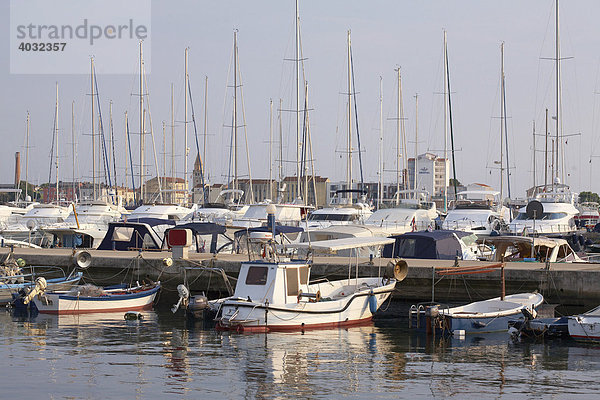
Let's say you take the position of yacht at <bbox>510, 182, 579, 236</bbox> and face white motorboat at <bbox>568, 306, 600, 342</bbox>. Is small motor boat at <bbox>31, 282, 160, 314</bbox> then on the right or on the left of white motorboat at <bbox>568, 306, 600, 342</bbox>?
right

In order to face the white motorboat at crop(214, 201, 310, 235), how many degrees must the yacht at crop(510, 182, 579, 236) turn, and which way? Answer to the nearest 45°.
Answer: approximately 45° to its right

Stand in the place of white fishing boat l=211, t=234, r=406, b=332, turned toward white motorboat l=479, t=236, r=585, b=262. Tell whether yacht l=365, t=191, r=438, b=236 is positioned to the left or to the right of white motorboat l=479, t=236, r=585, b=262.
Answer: left

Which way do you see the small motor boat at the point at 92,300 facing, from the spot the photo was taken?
facing away from the viewer and to the right of the viewer

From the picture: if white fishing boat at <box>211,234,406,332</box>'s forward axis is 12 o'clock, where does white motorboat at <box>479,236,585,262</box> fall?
The white motorboat is roughly at 12 o'clock from the white fishing boat.

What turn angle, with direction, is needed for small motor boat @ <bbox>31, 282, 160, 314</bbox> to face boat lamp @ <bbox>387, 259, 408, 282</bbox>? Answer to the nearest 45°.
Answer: approximately 45° to its right

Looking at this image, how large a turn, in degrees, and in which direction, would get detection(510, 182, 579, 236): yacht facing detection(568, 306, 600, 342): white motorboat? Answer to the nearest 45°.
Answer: approximately 45° to its left

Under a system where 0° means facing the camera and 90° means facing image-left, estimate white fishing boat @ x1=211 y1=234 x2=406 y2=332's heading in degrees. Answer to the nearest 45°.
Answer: approximately 225°

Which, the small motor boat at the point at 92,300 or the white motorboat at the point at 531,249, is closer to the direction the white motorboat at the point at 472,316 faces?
the white motorboat

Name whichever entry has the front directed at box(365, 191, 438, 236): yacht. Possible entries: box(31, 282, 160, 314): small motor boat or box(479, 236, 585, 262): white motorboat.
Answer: the small motor boat

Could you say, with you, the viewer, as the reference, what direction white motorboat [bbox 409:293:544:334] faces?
facing away from the viewer and to the right of the viewer
